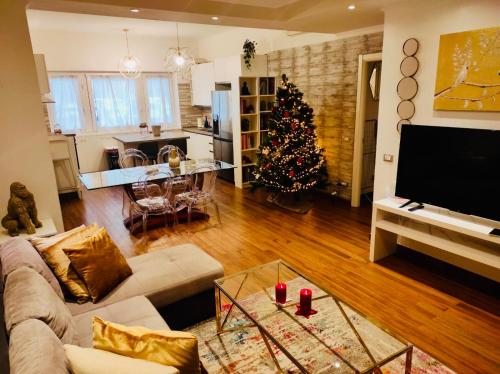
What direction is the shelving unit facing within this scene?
toward the camera

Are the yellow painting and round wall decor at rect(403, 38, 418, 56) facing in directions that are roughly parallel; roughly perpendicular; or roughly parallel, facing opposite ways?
roughly parallel

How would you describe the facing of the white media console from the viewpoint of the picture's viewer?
facing the viewer and to the left of the viewer

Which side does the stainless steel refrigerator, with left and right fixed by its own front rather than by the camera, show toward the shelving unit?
left

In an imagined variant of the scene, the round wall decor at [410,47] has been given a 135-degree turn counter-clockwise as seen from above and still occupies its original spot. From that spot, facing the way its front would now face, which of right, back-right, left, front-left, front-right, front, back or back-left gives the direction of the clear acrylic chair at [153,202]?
back

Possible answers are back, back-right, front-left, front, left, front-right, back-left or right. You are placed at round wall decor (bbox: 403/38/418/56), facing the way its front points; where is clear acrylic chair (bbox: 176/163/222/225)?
front-right

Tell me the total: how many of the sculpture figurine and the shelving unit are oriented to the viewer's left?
0

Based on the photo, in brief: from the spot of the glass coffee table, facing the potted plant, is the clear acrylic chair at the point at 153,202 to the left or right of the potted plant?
left

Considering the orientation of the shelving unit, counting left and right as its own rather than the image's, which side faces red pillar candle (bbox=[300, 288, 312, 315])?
front

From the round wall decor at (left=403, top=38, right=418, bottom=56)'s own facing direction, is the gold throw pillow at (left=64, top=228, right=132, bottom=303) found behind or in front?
in front

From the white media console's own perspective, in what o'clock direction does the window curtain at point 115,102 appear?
The window curtain is roughly at 2 o'clock from the white media console.

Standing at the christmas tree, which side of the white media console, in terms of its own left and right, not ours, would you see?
right

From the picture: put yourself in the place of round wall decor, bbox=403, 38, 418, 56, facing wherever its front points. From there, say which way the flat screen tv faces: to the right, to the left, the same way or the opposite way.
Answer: the same way

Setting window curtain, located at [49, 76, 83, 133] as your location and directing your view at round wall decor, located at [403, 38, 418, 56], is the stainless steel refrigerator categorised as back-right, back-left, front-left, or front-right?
front-left

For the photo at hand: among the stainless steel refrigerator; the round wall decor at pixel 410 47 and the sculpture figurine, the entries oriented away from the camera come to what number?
0

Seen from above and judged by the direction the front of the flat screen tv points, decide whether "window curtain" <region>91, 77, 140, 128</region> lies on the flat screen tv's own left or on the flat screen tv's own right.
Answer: on the flat screen tv's own right
